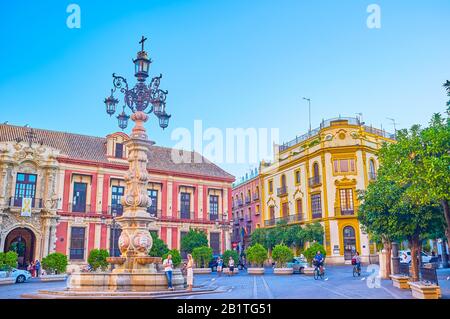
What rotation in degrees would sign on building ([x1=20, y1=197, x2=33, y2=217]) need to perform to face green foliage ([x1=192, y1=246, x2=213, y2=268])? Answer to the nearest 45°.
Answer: approximately 90° to its left

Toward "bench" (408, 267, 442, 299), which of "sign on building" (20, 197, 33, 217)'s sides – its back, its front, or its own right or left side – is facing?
front

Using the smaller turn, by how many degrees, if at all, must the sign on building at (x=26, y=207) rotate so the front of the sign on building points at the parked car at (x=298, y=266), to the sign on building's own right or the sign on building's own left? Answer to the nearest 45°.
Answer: approximately 45° to the sign on building's own left

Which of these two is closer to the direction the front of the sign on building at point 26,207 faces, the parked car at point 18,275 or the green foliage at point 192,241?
the parked car

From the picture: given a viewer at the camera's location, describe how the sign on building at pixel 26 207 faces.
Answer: facing the viewer

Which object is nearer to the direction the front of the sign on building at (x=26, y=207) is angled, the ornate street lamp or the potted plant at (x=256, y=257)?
the ornate street lamp

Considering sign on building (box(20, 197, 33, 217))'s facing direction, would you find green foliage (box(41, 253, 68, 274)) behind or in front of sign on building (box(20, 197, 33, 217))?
in front

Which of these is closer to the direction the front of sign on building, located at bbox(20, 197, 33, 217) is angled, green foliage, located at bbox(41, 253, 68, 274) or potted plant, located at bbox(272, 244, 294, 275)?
the green foliage

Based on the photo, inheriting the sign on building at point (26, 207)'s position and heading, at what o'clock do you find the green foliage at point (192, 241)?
The green foliage is roughly at 9 o'clock from the sign on building.

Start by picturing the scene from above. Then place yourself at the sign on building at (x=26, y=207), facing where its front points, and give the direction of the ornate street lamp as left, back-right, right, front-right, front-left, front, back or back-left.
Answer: front

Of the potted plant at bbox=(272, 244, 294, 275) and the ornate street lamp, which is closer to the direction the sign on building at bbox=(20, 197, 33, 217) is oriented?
the ornate street lamp

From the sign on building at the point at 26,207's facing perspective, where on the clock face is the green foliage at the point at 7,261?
The green foliage is roughly at 12 o'clock from the sign on building.

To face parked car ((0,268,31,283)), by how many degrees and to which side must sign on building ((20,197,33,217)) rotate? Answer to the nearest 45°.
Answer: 0° — it already faces it

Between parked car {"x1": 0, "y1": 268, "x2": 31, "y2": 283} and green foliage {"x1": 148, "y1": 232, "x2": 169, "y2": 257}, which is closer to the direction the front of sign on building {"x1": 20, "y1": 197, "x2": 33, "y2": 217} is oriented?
the parked car

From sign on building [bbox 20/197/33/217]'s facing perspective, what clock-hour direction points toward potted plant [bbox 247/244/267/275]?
The potted plant is roughly at 10 o'clock from the sign on building.

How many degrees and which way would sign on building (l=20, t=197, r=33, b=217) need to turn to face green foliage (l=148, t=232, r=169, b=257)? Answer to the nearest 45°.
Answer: approximately 45° to its left
